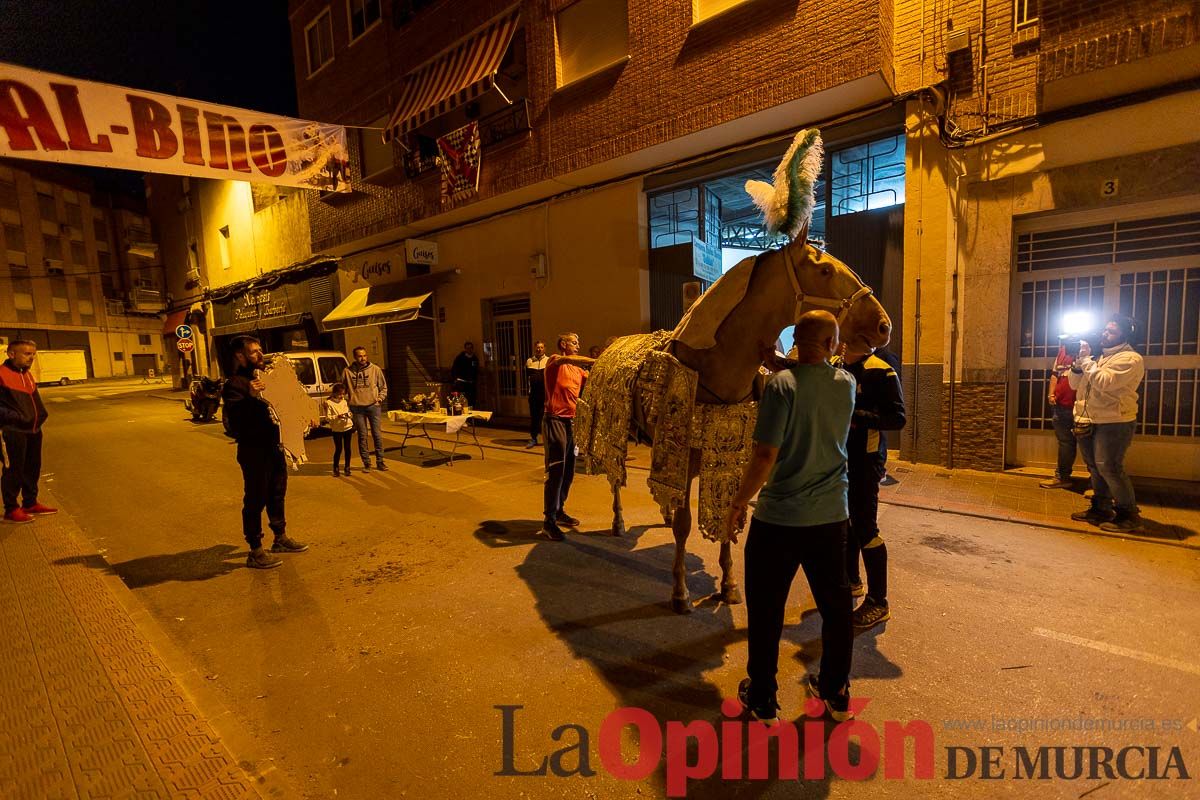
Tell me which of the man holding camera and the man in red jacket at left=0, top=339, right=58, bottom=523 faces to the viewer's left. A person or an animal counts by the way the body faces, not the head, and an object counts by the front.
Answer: the man holding camera

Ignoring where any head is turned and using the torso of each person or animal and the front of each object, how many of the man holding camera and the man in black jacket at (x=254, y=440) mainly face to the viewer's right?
1

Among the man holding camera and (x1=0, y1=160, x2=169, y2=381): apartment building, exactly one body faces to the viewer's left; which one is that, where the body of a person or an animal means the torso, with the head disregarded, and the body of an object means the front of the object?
the man holding camera

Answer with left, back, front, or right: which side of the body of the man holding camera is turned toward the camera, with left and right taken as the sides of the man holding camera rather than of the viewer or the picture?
left

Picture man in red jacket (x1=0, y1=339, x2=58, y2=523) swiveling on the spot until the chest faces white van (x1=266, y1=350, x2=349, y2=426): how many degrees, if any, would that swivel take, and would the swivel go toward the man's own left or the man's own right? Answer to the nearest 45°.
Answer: approximately 90° to the man's own left

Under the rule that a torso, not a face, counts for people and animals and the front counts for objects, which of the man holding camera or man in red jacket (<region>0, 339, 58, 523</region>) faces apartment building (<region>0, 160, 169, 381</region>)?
the man holding camera

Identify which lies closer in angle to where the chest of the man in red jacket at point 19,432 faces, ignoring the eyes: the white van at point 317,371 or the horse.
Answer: the horse

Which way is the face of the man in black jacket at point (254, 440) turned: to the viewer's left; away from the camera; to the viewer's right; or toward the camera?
to the viewer's right

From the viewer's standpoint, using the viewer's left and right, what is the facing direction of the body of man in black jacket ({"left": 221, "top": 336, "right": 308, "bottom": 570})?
facing to the right of the viewer

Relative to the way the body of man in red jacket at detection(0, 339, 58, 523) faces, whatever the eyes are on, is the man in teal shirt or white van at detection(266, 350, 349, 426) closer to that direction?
the man in teal shirt

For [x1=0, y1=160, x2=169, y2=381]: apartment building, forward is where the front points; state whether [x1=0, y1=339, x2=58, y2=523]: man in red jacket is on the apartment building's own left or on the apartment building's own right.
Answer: on the apartment building's own right
